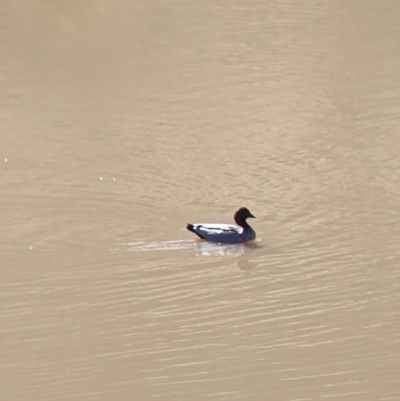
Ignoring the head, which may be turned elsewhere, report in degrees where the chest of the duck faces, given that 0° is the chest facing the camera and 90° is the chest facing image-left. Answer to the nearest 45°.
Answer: approximately 270°
